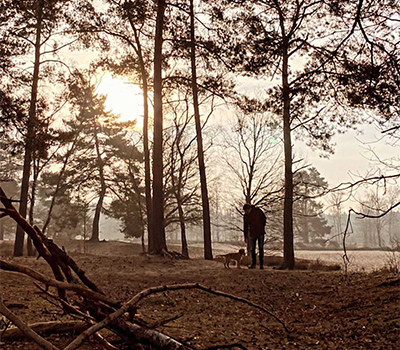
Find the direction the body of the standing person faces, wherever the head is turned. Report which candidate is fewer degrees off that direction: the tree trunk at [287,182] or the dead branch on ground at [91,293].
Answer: the dead branch on ground

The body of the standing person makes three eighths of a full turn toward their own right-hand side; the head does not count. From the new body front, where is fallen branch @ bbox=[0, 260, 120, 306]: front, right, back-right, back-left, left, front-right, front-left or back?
back

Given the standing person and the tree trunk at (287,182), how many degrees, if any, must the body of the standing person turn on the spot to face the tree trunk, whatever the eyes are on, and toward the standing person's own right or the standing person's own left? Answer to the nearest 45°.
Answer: approximately 180°

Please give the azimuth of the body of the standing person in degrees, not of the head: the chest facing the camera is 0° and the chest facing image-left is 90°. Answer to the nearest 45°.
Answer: approximately 45°

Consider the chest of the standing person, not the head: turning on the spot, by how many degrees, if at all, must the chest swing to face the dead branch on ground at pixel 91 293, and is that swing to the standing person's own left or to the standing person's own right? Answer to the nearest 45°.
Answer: approximately 45° to the standing person's own left

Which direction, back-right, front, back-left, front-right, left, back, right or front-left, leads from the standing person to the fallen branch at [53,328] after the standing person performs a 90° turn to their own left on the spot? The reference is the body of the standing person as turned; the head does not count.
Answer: front-right

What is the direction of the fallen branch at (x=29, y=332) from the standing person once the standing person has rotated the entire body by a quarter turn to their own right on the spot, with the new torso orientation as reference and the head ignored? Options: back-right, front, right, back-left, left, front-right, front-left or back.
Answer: back-left
